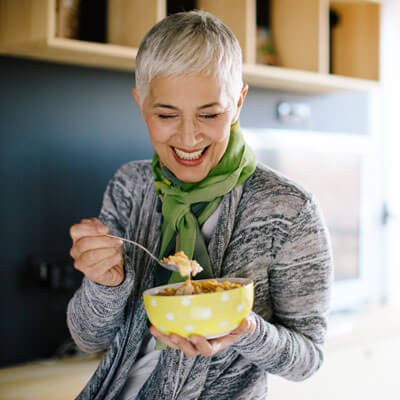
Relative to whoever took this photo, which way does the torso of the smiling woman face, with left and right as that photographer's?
facing the viewer and to the left of the viewer

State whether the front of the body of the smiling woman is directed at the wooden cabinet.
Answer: no
